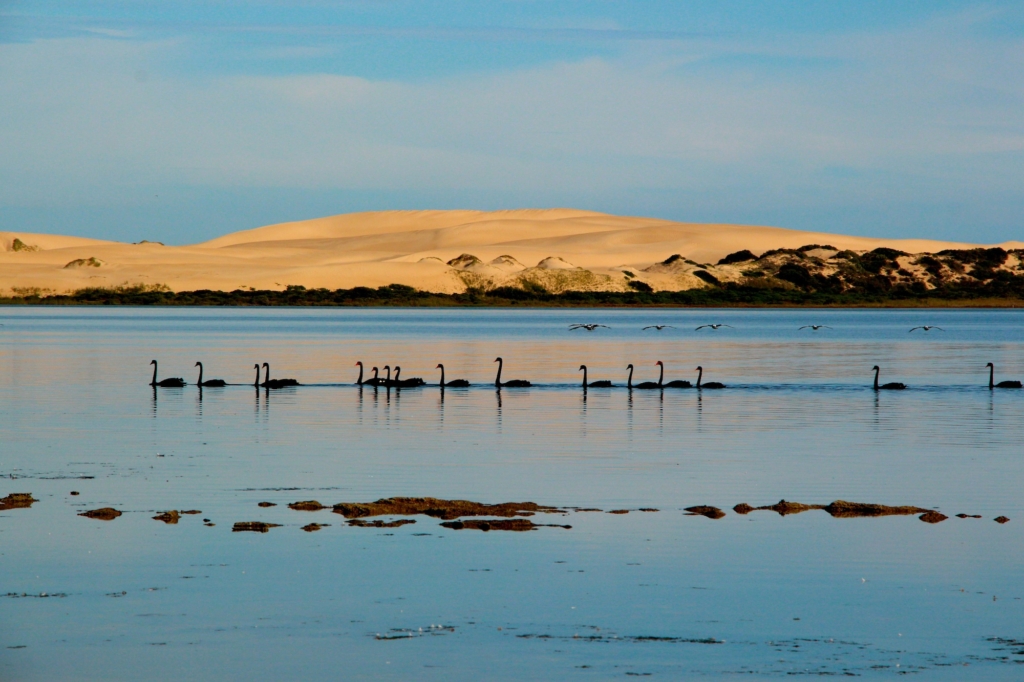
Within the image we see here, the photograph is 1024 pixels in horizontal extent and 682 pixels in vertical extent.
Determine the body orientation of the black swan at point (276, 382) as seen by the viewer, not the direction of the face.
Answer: to the viewer's left
